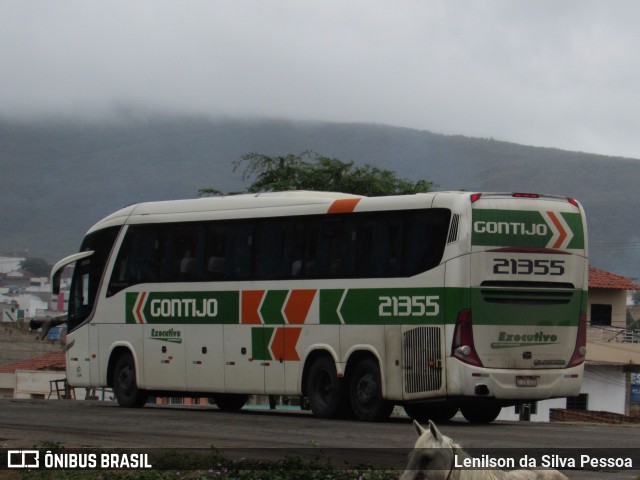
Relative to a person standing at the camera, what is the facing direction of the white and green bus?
facing away from the viewer and to the left of the viewer
